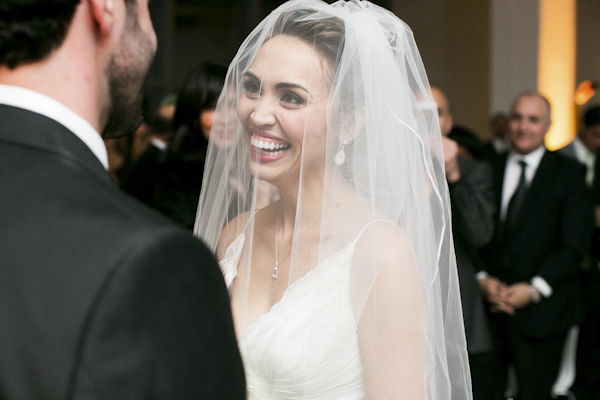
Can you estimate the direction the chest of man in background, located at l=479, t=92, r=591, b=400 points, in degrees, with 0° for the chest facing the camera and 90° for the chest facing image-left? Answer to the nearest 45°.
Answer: approximately 45°

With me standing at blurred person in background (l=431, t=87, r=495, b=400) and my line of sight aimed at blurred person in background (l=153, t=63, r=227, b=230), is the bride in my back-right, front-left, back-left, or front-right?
front-left

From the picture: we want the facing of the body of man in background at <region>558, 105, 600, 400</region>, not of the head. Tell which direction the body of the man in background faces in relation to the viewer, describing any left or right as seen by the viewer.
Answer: facing the viewer and to the left of the viewer

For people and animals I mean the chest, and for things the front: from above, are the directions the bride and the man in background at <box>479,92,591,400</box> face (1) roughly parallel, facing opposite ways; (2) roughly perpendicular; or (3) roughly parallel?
roughly parallel

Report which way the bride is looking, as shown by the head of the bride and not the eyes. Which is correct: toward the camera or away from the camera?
toward the camera

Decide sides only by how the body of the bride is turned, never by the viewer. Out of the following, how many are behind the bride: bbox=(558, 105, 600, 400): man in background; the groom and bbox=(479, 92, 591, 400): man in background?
2

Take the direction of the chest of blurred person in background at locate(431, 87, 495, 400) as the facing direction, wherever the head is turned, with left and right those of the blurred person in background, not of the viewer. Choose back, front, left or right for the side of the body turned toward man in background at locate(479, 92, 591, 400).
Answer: left

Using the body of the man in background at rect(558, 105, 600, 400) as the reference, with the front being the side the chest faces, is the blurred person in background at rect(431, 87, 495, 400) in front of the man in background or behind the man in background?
in front

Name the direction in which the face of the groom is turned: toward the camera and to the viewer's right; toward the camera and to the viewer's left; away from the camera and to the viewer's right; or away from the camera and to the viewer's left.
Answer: away from the camera and to the viewer's right

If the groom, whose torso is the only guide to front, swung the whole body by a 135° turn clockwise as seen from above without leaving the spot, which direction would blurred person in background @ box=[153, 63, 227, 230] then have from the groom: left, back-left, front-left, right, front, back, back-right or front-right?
back

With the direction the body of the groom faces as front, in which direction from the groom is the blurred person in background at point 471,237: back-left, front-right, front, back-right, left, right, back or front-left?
front

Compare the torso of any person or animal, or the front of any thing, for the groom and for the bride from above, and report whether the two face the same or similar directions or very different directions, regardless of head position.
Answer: very different directions

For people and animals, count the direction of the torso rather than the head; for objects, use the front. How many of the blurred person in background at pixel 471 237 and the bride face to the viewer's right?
0

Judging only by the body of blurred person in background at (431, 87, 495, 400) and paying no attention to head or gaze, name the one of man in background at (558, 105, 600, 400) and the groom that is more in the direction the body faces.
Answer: the groom

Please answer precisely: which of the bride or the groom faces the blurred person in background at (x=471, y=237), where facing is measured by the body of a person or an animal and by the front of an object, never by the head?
the groom
